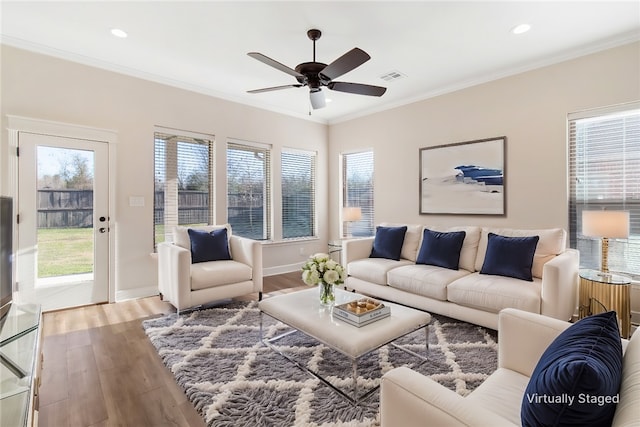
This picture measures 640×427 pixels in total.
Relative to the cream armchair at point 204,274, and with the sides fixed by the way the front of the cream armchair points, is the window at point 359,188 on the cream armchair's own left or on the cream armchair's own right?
on the cream armchair's own left

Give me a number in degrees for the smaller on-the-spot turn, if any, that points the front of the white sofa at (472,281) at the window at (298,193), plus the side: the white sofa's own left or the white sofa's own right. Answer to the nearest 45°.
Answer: approximately 90° to the white sofa's own right

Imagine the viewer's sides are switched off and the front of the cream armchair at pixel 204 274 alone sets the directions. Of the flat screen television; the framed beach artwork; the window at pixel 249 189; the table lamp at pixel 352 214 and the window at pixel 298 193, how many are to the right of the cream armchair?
1

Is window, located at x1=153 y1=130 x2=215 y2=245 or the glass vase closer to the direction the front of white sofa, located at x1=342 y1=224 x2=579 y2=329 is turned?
the glass vase

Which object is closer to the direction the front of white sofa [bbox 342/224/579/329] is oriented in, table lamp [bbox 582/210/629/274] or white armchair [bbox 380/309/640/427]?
the white armchair

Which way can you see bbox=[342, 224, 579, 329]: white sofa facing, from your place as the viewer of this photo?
facing the viewer and to the left of the viewer

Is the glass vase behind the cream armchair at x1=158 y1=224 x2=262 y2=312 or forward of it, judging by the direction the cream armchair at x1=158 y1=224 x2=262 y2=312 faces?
forward

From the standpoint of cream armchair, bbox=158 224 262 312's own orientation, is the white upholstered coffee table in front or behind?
in front

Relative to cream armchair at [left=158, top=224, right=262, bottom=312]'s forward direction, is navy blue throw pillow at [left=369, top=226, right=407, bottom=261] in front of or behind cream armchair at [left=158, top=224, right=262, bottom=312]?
in front

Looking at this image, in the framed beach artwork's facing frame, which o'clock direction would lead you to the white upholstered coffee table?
The white upholstered coffee table is roughly at 11 o'clock from the framed beach artwork.

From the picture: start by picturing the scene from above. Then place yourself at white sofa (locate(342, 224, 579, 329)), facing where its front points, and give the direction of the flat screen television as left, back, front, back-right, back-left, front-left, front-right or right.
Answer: front

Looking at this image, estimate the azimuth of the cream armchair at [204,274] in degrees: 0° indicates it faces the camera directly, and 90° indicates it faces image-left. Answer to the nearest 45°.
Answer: approximately 315°

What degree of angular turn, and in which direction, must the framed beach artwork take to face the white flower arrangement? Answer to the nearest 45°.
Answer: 0° — it already faces it

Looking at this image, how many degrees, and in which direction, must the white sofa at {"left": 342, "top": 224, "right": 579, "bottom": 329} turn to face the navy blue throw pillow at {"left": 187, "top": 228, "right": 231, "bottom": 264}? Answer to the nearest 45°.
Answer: approximately 45° to its right

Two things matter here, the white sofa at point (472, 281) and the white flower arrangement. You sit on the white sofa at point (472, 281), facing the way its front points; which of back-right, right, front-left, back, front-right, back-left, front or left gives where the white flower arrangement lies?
front
